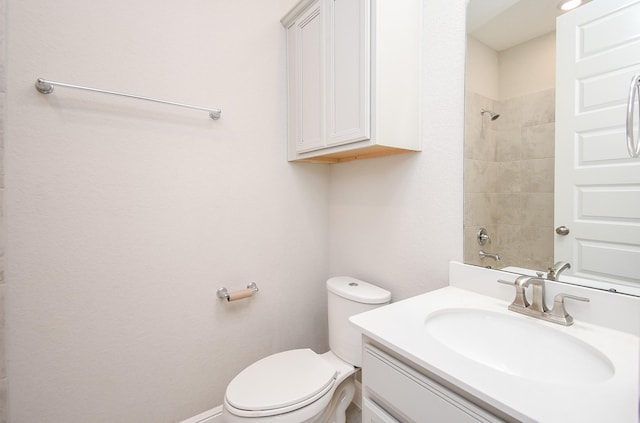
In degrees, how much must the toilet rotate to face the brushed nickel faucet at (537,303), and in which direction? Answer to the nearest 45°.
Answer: approximately 90° to its left

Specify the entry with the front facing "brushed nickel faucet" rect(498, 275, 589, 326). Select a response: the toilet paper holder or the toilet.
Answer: the toilet paper holder

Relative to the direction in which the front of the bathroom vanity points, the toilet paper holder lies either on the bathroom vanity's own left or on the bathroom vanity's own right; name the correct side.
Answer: on the bathroom vanity's own right

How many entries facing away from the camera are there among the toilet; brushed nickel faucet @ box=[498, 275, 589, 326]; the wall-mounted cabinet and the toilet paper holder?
0

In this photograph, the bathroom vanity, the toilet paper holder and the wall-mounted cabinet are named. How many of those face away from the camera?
0

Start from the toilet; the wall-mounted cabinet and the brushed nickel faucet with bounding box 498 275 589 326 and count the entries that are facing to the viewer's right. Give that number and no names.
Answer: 0

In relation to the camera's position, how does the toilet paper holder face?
facing the viewer and to the right of the viewer

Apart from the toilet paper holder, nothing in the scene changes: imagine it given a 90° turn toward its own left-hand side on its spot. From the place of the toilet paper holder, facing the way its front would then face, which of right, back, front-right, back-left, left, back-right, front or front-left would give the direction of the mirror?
right

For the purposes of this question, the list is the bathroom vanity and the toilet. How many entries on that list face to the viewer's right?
0

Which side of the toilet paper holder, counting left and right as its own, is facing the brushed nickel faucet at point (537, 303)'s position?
front

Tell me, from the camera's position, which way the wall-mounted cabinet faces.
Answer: facing the viewer and to the left of the viewer

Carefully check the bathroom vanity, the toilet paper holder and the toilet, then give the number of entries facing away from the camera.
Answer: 0
